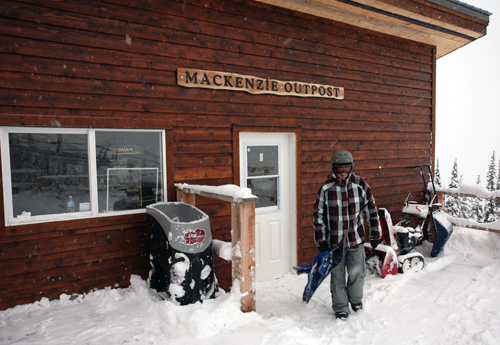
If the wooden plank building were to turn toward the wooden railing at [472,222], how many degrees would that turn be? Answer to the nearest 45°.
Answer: approximately 45° to its left

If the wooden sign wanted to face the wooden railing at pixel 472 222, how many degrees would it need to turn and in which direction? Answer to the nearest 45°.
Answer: approximately 45° to its left

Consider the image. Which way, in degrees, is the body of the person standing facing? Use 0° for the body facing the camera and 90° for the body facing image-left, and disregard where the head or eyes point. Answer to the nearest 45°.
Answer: approximately 0°

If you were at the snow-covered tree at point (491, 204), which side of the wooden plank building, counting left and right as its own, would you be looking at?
left

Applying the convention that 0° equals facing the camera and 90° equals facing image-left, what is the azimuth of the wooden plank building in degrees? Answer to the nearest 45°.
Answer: approximately 315°
